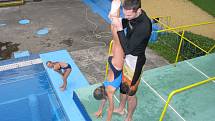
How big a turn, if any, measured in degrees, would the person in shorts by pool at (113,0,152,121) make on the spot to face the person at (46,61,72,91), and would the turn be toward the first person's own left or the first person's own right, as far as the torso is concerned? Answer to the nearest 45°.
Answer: approximately 90° to the first person's own right

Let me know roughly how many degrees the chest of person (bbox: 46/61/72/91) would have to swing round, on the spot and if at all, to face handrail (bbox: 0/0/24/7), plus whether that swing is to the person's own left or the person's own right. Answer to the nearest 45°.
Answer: approximately 90° to the person's own right

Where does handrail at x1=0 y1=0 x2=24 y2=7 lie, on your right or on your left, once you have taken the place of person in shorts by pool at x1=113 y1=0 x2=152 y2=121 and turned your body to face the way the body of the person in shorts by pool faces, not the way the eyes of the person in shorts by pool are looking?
on your right

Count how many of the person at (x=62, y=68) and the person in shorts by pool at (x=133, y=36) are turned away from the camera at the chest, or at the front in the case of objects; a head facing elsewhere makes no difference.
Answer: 0

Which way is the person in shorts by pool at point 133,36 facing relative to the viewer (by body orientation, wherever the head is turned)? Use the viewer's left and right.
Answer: facing the viewer and to the left of the viewer
